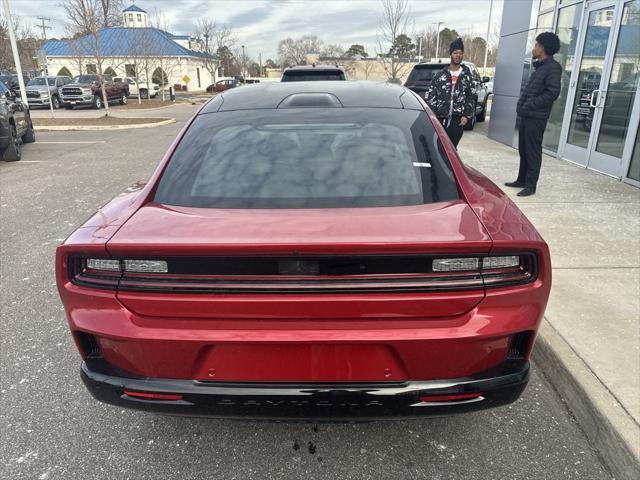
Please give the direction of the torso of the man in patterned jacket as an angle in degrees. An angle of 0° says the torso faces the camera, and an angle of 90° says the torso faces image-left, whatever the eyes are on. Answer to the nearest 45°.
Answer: approximately 0°

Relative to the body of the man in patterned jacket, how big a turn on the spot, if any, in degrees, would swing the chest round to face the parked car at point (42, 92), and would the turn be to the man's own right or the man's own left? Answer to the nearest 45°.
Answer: approximately 135° to the man's own right

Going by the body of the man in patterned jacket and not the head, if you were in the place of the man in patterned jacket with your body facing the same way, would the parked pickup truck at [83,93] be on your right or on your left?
on your right

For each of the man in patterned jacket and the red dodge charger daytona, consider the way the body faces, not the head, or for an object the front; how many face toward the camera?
1

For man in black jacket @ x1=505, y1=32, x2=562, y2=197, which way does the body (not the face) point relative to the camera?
to the viewer's left

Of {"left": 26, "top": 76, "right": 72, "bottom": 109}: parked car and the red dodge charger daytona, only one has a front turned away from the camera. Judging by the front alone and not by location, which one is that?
the red dodge charger daytona

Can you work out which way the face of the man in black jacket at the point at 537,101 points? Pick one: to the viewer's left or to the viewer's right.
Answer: to the viewer's left

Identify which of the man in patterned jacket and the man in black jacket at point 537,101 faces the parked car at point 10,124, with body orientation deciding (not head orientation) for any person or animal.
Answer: the man in black jacket

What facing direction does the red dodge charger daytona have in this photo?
away from the camera

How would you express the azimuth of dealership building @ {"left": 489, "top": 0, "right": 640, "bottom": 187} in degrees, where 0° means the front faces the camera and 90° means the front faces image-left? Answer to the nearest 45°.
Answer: approximately 45°

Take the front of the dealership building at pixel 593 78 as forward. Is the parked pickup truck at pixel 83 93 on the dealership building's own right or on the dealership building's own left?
on the dealership building's own right

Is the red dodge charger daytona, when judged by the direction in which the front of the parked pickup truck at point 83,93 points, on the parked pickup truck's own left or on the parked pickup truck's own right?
on the parked pickup truck's own left

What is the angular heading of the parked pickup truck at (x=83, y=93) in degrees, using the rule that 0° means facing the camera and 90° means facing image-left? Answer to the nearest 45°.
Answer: approximately 45°
